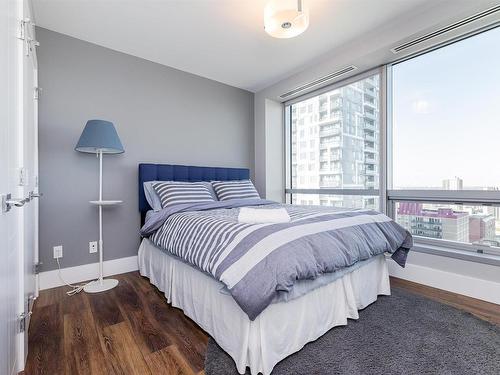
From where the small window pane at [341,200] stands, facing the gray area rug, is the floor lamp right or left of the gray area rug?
right

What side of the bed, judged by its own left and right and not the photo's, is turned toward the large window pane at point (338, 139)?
left

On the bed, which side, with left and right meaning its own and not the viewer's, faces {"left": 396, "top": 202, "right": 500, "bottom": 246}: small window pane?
left

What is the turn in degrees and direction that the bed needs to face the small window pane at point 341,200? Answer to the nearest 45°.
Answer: approximately 90° to its left

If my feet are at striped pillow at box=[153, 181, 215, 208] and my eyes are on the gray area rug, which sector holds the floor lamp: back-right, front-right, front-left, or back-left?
back-right

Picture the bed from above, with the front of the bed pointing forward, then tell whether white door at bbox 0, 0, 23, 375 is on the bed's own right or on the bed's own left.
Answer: on the bed's own right

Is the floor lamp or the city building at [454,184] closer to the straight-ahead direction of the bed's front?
the city building
